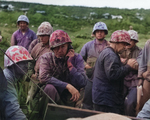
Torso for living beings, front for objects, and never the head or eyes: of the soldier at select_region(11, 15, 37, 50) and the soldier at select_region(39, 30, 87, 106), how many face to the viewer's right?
0

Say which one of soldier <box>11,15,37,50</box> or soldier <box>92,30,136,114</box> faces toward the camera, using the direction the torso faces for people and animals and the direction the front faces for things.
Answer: soldier <box>11,15,37,50</box>

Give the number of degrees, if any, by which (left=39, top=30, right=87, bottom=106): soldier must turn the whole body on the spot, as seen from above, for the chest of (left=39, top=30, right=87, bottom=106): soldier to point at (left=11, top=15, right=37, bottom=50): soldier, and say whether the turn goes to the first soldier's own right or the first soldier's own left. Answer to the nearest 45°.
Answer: approximately 180°

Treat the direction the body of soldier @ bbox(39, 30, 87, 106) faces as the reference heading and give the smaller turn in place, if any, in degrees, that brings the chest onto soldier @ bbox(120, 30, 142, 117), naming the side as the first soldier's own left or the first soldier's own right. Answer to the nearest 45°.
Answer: approximately 135° to the first soldier's own left

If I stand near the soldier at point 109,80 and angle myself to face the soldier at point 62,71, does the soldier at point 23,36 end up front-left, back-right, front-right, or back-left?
front-right

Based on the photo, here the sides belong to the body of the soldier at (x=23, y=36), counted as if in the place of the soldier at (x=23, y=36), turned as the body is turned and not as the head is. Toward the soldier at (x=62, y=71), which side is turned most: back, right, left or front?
front

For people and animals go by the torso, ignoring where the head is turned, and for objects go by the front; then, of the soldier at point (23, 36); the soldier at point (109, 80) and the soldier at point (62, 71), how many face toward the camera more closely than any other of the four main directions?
2

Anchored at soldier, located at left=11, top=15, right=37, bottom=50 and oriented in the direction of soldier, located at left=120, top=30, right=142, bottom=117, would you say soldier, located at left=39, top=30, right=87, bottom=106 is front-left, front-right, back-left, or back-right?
front-right

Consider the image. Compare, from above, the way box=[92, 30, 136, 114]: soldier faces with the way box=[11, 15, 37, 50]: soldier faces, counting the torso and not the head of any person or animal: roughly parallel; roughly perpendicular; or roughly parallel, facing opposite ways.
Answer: roughly perpendicular

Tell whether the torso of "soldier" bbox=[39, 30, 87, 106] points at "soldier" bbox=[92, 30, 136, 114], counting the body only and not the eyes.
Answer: no

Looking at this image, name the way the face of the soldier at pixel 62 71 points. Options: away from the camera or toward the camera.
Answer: toward the camera

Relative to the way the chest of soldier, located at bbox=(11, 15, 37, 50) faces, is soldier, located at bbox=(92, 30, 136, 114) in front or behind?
in front

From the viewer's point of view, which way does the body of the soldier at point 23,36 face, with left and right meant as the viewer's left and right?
facing the viewer

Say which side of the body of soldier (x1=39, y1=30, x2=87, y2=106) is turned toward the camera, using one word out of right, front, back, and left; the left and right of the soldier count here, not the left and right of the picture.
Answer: front

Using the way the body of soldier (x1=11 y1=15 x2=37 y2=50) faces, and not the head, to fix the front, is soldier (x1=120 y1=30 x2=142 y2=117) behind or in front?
in front
